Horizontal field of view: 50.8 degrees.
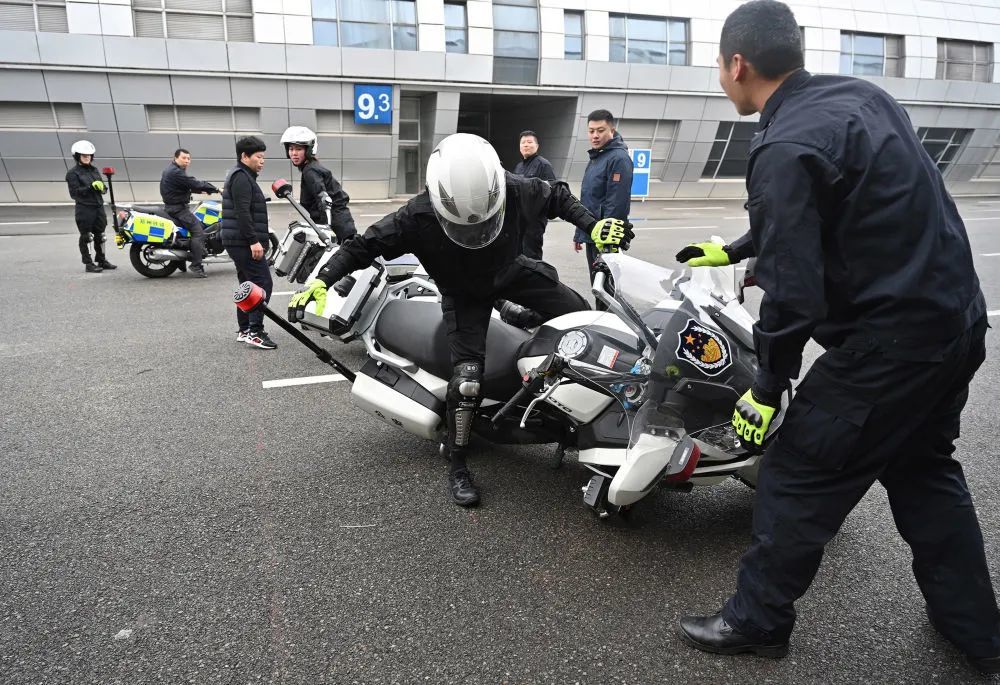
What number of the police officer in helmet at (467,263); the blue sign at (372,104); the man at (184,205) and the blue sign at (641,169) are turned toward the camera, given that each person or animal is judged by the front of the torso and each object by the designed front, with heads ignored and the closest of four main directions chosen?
3

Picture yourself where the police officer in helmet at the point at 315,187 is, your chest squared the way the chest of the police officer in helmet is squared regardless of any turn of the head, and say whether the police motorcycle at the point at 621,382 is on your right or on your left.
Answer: on your left

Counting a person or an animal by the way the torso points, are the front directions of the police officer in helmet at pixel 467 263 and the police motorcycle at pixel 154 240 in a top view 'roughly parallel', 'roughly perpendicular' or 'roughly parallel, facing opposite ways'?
roughly perpendicular

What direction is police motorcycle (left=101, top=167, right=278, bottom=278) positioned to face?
to the viewer's right

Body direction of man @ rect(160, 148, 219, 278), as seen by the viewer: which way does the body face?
to the viewer's right

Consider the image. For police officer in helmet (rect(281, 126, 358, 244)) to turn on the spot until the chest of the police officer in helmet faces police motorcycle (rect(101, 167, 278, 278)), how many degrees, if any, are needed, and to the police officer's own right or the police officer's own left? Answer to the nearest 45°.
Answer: approximately 90° to the police officer's own right
